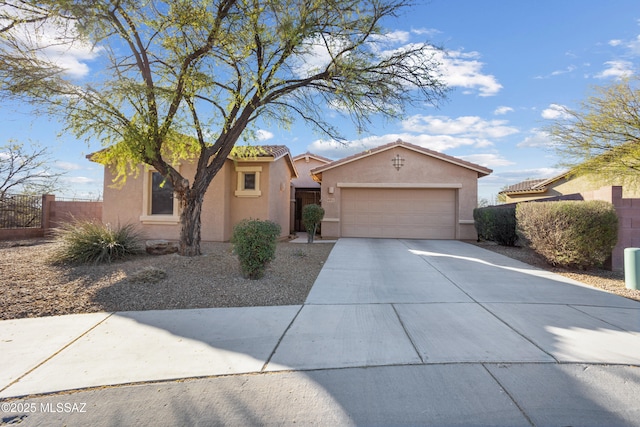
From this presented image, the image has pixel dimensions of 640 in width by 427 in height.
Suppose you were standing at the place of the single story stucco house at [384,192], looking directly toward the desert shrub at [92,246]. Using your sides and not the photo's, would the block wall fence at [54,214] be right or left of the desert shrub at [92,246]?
right

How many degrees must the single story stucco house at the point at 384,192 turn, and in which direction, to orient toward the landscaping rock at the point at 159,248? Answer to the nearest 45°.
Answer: approximately 45° to its right

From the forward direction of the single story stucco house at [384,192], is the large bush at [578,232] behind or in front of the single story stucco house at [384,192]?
in front

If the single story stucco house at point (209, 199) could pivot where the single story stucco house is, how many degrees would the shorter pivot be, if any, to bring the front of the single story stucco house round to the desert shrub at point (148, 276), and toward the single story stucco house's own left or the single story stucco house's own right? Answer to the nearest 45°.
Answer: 0° — it already faces it

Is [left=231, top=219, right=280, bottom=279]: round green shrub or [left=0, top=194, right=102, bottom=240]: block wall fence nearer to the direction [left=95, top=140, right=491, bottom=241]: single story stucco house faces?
the round green shrub

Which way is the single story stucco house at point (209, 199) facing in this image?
toward the camera

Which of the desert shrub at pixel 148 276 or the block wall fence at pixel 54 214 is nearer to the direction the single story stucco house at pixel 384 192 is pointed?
the desert shrub

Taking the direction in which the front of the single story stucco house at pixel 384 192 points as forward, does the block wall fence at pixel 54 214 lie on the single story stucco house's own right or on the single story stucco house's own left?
on the single story stucco house's own right

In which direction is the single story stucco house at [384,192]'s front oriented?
toward the camera

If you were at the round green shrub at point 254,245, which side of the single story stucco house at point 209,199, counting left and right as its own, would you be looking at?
front
